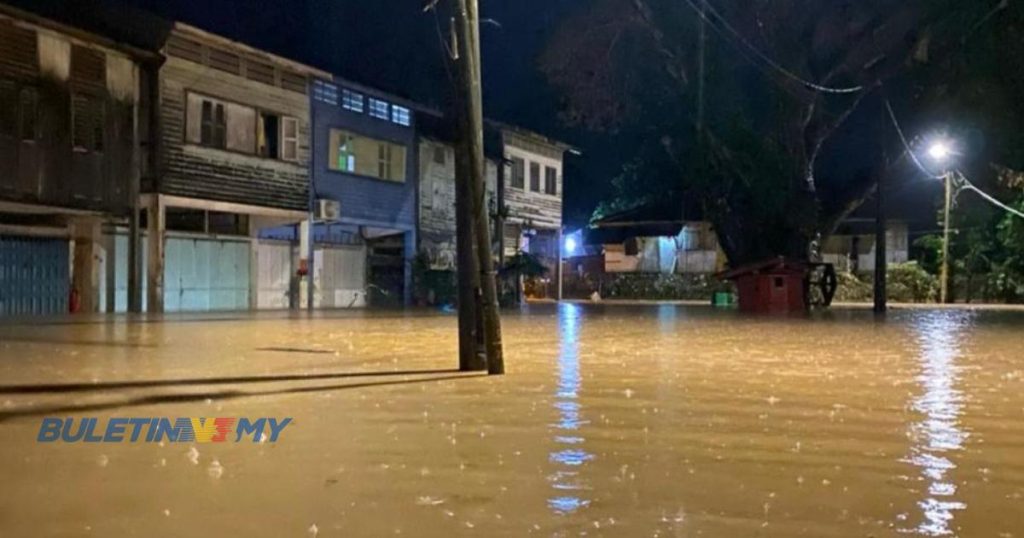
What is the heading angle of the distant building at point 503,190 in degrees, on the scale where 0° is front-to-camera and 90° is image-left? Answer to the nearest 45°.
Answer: approximately 315°

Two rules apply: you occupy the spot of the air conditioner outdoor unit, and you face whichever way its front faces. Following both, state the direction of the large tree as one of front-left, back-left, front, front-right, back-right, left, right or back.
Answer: front-left

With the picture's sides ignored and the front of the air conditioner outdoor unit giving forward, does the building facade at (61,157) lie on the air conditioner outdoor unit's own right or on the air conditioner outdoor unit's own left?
on the air conditioner outdoor unit's own right

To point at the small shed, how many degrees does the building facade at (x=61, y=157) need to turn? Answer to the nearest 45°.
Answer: approximately 45° to its left

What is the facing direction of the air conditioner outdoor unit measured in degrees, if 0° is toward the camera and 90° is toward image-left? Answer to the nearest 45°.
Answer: approximately 315°

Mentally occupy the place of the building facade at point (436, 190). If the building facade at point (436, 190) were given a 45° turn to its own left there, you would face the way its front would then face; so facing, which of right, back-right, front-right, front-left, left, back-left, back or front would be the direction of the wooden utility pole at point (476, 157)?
right

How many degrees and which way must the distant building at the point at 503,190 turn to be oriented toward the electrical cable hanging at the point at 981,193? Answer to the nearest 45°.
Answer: approximately 45° to its left

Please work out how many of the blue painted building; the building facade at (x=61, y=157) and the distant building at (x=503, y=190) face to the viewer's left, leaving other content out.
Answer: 0

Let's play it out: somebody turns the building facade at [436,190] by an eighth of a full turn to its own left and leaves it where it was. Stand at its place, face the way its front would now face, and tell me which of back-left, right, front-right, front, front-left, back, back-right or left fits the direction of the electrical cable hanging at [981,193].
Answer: front

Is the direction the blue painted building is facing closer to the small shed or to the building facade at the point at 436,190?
the small shed

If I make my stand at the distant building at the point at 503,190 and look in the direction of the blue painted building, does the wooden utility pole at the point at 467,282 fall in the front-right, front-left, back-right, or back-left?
front-left

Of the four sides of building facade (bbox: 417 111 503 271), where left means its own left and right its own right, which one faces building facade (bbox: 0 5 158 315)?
right

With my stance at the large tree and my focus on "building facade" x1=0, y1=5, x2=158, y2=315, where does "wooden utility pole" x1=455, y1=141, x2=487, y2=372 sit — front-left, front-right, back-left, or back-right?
front-left

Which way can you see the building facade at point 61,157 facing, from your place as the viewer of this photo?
facing the viewer and to the right of the viewer
